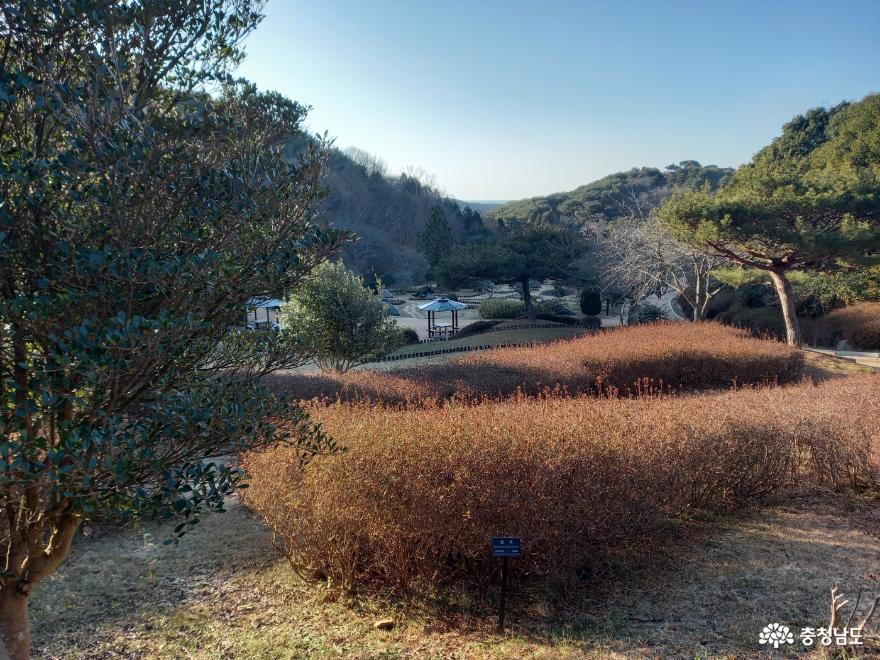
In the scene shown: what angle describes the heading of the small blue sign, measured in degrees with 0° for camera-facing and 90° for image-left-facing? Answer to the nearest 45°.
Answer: approximately 0°

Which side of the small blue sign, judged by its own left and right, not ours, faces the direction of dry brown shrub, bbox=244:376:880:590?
back

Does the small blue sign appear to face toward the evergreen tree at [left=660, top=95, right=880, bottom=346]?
no

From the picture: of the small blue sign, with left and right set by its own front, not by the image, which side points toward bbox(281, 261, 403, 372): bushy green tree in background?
back

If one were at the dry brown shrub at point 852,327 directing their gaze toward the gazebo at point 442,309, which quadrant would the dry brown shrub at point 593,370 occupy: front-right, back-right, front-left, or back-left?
back-left

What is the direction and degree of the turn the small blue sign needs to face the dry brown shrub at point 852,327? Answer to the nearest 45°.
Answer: approximately 135° to its left

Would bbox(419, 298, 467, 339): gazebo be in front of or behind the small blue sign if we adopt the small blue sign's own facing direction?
behind

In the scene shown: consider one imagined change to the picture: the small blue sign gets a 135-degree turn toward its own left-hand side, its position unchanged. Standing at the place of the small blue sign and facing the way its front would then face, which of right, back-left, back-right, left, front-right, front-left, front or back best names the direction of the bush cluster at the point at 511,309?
front-left

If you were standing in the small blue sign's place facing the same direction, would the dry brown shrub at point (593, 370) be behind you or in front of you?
behind

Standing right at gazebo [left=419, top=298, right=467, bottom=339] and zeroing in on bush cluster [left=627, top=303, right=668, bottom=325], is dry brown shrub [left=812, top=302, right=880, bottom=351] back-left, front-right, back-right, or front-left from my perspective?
front-right

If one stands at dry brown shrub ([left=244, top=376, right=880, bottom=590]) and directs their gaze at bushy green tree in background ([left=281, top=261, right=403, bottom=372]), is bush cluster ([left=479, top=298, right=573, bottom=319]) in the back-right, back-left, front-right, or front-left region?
front-right

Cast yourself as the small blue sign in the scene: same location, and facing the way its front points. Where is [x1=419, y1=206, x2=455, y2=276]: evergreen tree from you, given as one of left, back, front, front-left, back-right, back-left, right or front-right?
back

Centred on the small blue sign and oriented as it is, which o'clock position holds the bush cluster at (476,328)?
The bush cluster is roughly at 6 o'clock from the small blue sign.

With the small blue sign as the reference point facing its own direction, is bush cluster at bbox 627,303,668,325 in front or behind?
behind
